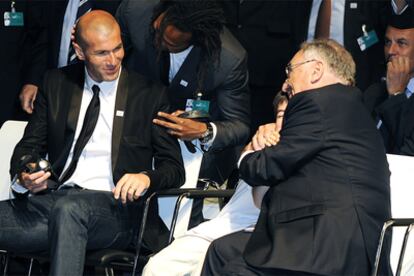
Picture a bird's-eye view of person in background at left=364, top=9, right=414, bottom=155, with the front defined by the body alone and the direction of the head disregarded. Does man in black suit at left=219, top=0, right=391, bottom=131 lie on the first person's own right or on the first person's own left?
on the first person's own right

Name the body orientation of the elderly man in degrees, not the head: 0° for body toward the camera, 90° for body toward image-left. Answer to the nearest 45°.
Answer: approximately 135°

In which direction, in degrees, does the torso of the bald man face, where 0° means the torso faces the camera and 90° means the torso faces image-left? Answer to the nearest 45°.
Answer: approximately 0°

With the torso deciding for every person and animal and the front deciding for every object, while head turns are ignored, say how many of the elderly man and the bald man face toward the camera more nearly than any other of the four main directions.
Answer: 1

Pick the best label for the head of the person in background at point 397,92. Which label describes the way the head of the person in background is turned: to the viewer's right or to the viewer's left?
to the viewer's left
